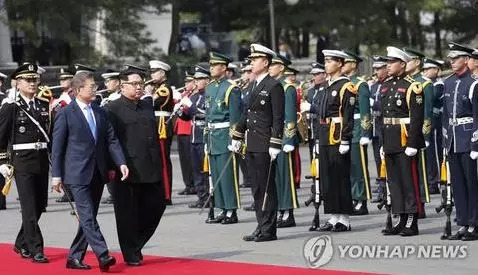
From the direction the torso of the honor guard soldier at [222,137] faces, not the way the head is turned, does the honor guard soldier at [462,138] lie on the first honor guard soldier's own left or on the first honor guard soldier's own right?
on the first honor guard soldier's own left

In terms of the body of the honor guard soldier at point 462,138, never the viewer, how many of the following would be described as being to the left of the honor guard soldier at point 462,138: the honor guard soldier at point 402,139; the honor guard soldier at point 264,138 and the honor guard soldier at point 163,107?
0

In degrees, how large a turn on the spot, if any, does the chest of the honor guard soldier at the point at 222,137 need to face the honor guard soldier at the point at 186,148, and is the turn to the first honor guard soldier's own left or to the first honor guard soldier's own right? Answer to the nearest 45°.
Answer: approximately 135° to the first honor guard soldier's own right

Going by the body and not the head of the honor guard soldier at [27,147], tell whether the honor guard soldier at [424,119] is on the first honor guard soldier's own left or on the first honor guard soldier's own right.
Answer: on the first honor guard soldier's own left

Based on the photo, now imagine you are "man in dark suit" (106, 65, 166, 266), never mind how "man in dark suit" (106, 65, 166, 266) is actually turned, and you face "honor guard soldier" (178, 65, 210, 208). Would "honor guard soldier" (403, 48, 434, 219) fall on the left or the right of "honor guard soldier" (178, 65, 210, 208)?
right

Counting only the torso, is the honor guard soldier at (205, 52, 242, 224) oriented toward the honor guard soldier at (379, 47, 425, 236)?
no

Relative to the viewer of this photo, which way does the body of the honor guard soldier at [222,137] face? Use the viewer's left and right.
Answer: facing the viewer and to the left of the viewer

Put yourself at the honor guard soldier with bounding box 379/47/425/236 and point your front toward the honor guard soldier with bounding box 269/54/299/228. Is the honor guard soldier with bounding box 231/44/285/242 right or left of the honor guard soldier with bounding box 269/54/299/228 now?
left

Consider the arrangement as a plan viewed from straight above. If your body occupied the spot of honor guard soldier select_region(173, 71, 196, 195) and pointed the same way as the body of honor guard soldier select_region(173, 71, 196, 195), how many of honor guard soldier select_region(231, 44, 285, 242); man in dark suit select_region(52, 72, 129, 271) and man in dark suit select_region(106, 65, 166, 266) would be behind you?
0
